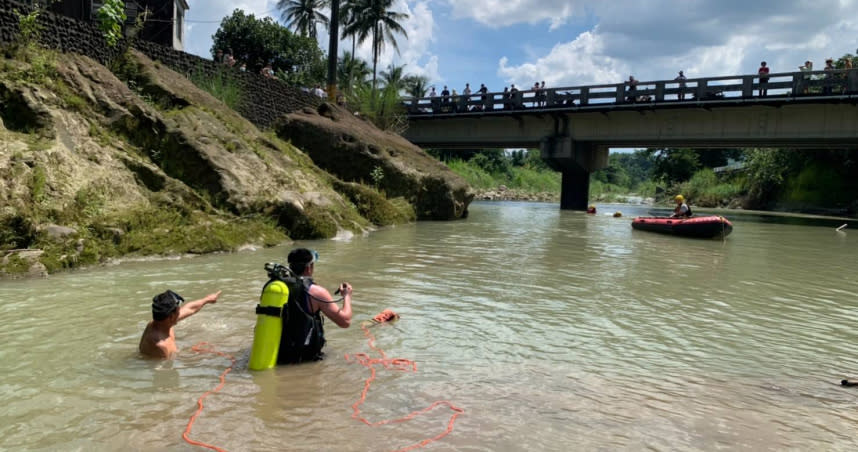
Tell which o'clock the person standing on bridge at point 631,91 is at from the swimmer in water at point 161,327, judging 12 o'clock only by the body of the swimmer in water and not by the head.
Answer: The person standing on bridge is roughly at 12 o'clock from the swimmer in water.

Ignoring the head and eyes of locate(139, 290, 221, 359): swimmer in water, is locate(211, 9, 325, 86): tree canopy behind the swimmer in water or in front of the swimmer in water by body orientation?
in front

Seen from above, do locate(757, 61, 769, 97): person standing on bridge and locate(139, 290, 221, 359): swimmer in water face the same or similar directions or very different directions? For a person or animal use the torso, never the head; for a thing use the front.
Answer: very different directions

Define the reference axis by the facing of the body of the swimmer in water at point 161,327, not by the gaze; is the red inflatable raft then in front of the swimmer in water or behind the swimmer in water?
in front

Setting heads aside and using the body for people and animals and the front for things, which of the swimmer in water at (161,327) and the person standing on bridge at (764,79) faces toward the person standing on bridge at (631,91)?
the swimmer in water

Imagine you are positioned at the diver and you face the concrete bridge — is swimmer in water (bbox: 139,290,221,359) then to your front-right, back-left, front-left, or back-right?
back-left

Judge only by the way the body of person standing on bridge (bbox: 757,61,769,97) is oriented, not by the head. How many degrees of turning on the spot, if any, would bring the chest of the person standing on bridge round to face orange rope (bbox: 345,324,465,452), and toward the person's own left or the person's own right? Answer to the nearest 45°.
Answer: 0° — they already face it

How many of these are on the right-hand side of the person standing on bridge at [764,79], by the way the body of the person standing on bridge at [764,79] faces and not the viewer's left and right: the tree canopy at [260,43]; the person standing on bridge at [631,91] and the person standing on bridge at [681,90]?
3

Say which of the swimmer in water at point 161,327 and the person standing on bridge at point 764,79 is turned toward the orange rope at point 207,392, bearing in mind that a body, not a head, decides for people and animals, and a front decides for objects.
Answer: the person standing on bridge

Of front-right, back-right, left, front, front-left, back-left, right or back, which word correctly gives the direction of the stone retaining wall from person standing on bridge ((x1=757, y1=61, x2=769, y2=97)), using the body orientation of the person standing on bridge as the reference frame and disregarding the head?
front-right

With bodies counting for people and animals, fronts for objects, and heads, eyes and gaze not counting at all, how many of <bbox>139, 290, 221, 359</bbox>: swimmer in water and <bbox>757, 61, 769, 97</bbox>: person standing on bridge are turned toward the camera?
1

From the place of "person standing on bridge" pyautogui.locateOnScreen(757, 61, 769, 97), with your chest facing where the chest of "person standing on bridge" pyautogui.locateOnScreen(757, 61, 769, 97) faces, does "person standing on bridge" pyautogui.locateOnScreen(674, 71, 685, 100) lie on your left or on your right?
on your right

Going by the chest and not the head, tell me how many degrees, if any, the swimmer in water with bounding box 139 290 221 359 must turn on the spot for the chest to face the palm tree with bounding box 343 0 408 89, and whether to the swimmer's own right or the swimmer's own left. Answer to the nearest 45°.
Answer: approximately 45° to the swimmer's own left

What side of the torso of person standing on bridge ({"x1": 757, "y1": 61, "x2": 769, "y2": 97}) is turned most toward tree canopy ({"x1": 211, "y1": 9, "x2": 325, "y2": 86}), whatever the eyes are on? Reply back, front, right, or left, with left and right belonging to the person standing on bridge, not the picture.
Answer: right

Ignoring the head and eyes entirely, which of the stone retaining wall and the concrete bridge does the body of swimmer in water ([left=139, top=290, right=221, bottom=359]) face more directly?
the concrete bridge
